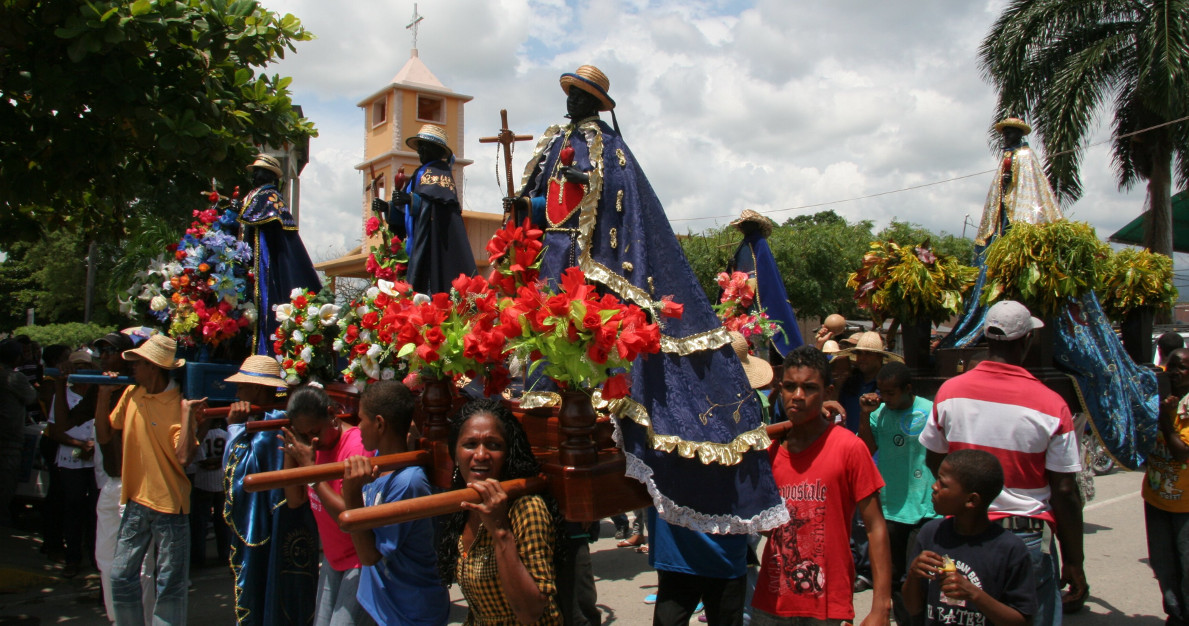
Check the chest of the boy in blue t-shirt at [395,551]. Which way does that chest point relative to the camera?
to the viewer's left

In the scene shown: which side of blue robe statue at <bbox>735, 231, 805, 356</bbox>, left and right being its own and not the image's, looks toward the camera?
left

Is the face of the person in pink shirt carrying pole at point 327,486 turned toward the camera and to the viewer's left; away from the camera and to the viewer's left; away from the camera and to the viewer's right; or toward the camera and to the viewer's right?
toward the camera and to the viewer's left

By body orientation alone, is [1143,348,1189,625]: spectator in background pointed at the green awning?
no

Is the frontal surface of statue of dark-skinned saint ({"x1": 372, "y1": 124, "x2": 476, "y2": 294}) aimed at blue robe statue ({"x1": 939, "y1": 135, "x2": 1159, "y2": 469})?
no

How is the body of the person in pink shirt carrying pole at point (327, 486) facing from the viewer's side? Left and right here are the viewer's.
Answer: facing the viewer and to the left of the viewer

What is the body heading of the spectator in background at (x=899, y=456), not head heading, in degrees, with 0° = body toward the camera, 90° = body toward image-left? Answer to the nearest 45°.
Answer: approximately 45°

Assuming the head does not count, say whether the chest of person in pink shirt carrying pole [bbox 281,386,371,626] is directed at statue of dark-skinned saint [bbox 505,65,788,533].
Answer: no

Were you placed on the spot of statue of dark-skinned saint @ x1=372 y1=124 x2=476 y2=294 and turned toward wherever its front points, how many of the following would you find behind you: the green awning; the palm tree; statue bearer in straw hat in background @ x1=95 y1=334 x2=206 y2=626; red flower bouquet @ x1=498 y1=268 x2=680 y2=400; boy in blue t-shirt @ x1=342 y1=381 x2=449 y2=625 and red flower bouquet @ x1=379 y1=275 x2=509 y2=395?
2

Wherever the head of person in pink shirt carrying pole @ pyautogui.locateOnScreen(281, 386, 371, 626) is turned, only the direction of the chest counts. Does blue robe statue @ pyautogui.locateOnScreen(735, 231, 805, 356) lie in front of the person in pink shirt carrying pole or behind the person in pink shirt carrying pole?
behind

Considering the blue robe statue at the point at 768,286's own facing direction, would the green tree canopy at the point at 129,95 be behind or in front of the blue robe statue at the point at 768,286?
in front

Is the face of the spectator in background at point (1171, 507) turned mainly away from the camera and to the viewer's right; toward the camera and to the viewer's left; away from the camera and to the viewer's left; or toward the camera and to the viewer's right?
toward the camera and to the viewer's left

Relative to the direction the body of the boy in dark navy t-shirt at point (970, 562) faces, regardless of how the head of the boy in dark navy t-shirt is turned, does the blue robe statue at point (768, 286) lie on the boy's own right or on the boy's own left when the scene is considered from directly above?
on the boy's own right

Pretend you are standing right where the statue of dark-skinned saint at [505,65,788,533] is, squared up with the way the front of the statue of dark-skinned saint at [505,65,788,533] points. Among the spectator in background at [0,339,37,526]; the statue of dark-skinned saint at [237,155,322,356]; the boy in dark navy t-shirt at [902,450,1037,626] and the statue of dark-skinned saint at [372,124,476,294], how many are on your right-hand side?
3

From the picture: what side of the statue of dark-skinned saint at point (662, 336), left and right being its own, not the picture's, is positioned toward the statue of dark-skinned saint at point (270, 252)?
right

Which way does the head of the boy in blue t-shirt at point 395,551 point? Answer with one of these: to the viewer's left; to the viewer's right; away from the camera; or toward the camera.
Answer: to the viewer's left

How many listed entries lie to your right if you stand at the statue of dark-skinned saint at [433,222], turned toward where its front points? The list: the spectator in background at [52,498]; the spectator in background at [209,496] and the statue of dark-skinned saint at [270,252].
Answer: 3

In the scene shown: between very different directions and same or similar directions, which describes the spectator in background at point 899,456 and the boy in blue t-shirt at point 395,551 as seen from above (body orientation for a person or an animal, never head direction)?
same or similar directions

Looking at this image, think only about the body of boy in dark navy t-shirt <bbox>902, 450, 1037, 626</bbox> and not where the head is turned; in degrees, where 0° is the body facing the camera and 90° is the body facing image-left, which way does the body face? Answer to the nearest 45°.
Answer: approximately 45°

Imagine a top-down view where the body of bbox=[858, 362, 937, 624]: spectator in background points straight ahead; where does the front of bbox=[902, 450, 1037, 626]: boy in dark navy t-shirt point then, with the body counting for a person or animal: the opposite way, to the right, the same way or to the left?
the same way
